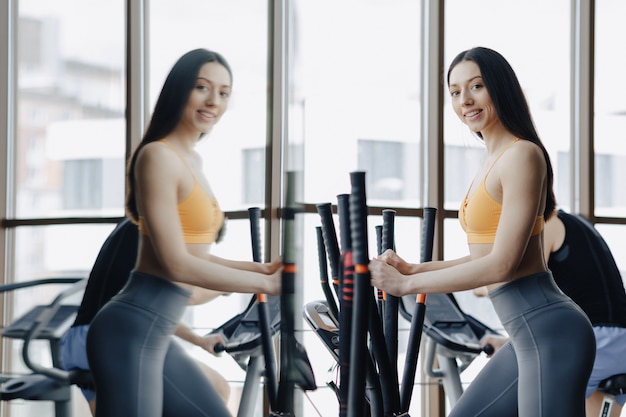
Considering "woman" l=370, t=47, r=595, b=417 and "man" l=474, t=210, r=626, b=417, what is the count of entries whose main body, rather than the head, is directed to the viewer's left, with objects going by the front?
2

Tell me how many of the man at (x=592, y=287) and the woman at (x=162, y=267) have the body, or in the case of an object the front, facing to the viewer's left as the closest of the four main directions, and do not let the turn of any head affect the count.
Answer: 1

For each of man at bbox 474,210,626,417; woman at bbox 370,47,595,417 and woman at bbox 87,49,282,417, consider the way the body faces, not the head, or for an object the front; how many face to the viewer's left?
2

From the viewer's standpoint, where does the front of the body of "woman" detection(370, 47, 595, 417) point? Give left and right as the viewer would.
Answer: facing to the left of the viewer

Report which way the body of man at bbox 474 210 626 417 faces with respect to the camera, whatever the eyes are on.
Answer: to the viewer's left

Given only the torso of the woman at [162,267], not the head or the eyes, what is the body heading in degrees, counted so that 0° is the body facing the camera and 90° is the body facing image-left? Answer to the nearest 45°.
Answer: approximately 270°

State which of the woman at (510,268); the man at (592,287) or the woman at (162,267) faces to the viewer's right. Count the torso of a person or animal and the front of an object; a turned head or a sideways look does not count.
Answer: the woman at (162,267)
